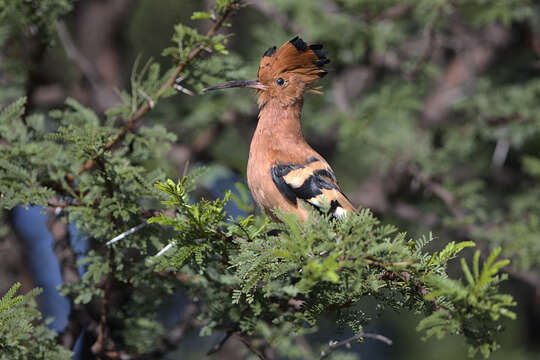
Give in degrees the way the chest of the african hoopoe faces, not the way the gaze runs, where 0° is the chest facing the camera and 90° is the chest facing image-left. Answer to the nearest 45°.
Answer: approximately 90°
